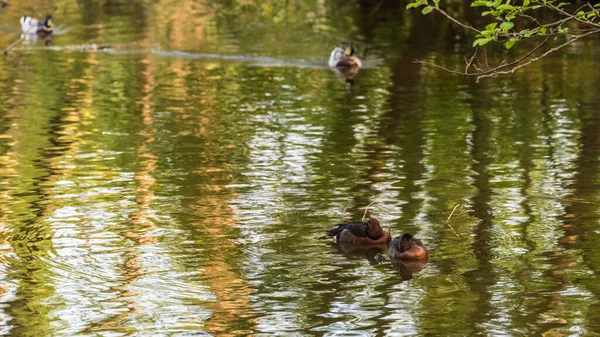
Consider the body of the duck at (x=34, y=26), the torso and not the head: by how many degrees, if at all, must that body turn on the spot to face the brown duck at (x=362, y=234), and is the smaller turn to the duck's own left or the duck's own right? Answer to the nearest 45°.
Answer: approximately 90° to the duck's own right

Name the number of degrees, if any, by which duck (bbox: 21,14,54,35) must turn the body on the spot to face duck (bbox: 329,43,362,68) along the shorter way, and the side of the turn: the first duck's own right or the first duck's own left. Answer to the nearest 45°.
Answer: approximately 45° to the first duck's own right

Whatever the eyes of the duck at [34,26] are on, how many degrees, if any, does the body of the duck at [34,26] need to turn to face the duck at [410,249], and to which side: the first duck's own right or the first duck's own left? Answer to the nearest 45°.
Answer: approximately 90° to the first duck's own right

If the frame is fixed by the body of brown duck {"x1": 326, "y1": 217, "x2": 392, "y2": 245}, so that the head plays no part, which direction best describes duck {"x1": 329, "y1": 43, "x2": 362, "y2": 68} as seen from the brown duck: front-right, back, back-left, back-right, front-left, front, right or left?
left

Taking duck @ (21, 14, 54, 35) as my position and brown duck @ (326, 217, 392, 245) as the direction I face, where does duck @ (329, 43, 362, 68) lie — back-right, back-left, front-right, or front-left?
front-left

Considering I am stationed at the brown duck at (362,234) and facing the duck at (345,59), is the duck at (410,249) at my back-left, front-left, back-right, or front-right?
back-right

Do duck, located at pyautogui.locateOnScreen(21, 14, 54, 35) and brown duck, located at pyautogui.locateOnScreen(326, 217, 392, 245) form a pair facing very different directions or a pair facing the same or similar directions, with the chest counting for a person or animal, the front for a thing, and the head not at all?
same or similar directions

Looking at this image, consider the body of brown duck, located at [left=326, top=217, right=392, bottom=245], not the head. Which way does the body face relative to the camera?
to the viewer's right

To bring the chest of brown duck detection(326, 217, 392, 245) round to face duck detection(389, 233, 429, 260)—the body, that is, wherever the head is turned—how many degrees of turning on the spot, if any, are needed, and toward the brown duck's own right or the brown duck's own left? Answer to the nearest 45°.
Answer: approximately 45° to the brown duck's own right

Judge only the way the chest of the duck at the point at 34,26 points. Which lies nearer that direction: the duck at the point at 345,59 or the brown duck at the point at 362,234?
the duck

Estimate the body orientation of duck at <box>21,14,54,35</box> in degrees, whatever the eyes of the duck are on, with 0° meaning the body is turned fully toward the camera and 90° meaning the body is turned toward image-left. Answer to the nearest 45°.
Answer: approximately 270°
